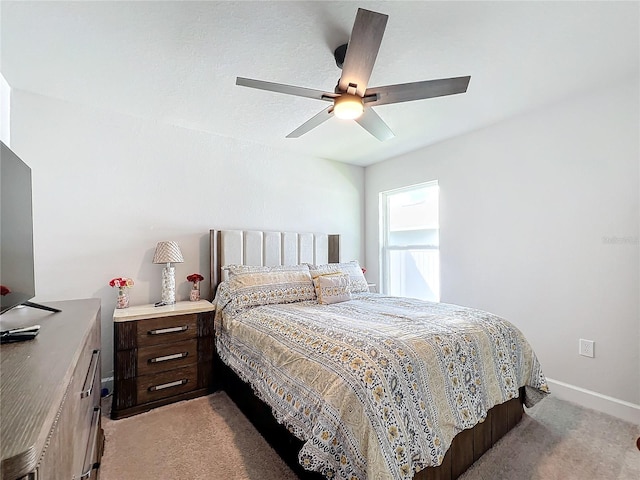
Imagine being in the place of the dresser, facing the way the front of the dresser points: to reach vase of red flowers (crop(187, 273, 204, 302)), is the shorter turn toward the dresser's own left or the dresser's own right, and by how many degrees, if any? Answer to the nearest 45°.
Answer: approximately 45° to the dresser's own left

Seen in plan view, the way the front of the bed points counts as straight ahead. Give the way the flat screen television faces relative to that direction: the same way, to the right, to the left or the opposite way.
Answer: to the left

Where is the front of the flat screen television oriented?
to the viewer's right

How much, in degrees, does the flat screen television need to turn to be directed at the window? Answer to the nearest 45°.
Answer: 0° — it already faces it

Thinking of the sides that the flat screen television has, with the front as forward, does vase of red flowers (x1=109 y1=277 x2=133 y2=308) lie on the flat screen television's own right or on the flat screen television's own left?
on the flat screen television's own left

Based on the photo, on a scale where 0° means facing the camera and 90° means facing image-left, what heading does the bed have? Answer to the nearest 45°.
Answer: approximately 315°

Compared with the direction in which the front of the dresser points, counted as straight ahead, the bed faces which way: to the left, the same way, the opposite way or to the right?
to the right

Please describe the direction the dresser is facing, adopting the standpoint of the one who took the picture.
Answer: facing to the right of the viewer
